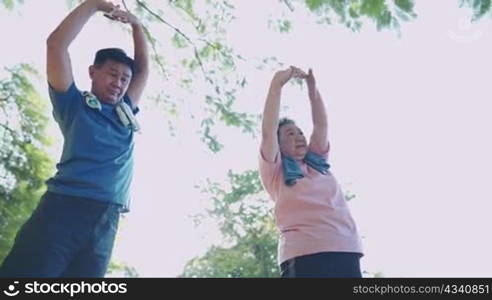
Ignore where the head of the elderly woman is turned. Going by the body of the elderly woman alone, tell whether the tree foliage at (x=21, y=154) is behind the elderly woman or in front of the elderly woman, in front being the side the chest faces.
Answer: behind

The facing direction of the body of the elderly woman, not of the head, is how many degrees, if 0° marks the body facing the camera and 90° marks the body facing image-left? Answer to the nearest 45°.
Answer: approximately 315°

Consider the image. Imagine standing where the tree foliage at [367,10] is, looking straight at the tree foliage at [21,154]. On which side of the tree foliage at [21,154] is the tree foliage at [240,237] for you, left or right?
right

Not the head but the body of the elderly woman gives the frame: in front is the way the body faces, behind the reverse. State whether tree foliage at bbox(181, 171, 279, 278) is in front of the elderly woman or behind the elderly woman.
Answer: behind
